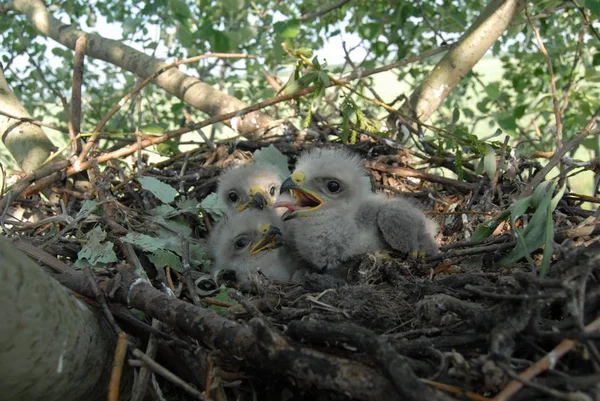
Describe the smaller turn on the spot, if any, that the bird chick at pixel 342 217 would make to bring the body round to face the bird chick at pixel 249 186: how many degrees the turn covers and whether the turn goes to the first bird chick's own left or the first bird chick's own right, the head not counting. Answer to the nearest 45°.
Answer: approximately 45° to the first bird chick's own right

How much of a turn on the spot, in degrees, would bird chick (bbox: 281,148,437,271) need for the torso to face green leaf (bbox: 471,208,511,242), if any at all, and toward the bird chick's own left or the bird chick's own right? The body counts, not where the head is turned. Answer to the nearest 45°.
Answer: approximately 135° to the bird chick's own left

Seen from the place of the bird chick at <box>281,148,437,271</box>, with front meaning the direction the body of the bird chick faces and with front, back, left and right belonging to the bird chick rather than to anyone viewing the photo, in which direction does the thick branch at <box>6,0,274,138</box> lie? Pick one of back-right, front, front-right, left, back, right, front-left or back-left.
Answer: front-right

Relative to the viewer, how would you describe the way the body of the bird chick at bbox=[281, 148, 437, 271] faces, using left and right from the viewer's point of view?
facing to the left of the viewer

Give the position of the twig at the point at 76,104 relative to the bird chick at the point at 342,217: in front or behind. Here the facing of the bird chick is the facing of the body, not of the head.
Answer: in front
